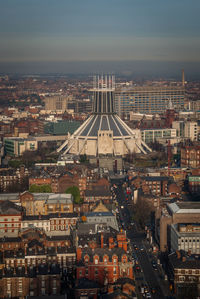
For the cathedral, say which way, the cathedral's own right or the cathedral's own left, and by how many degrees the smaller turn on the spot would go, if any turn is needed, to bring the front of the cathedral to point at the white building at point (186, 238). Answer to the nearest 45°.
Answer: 0° — it already faces it

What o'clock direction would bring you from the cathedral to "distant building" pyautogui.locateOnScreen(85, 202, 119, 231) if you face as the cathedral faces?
The distant building is roughly at 12 o'clock from the cathedral.

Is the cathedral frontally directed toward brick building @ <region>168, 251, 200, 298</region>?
yes

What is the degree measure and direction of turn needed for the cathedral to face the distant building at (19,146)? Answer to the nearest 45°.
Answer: approximately 90° to its right

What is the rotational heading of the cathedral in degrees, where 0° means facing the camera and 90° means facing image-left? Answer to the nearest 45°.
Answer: approximately 0°

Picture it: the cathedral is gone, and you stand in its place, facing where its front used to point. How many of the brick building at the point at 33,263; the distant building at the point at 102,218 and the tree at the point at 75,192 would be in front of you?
3

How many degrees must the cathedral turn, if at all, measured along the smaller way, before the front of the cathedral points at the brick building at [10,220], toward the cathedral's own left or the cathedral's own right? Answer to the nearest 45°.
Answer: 0° — it already faces it

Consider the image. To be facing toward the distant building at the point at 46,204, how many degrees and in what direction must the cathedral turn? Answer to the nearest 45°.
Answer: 0° — it already faces it

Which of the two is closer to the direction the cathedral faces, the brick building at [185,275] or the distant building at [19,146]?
the brick building

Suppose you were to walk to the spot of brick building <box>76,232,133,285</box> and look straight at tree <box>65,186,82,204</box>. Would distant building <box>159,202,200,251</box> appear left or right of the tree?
right

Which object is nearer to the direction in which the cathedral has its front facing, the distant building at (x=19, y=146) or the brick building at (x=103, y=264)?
the brick building
